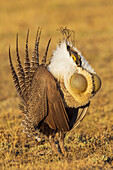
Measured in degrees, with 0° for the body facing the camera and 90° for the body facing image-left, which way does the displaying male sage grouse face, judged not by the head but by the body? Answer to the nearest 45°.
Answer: approximately 315°
